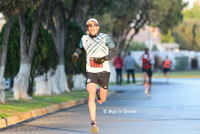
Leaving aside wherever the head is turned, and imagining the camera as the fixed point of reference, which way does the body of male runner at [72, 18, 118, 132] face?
toward the camera
